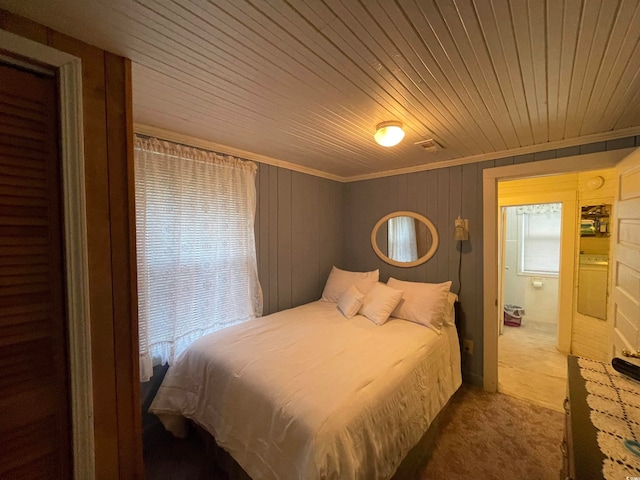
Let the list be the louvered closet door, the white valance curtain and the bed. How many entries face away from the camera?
0

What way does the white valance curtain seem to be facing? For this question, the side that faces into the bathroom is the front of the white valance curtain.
toward the camera

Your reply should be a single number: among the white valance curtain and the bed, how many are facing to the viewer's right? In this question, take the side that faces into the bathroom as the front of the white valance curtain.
0

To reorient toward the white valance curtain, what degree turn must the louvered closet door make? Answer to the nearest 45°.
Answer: approximately 45° to its left

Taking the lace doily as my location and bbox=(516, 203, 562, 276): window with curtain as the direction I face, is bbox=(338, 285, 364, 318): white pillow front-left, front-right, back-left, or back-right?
front-left

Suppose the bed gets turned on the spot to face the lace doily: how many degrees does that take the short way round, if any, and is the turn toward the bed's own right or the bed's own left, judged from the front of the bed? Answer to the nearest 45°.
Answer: approximately 90° to the bed's own left

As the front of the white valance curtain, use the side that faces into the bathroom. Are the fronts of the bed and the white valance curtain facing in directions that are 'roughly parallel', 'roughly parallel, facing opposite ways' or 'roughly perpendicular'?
roughly parallel

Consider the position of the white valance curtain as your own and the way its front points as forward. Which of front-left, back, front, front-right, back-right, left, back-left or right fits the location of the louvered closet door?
front

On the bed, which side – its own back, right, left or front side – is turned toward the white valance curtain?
back

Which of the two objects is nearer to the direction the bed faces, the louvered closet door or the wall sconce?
the louvered closet door

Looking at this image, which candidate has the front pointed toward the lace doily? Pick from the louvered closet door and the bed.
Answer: the louvered closet door

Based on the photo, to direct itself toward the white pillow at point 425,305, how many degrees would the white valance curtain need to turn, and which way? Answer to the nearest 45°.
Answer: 0° — it already faces it

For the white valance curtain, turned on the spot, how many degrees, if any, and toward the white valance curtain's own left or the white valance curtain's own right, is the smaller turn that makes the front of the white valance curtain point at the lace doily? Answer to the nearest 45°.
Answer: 0° — it already faces it

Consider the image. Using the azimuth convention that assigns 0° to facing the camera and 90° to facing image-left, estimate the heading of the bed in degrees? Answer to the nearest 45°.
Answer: approximately 45°

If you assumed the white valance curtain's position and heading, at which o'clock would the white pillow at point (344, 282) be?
The white pillow is roughly at 1 o'clock from the white valance curtain.

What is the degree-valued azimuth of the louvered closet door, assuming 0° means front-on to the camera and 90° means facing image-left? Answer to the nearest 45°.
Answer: approximately 315°

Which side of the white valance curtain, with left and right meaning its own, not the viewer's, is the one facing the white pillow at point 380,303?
front
